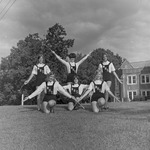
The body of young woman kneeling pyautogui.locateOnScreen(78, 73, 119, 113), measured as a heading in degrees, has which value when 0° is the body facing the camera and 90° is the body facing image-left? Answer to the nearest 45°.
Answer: approximately 0°
